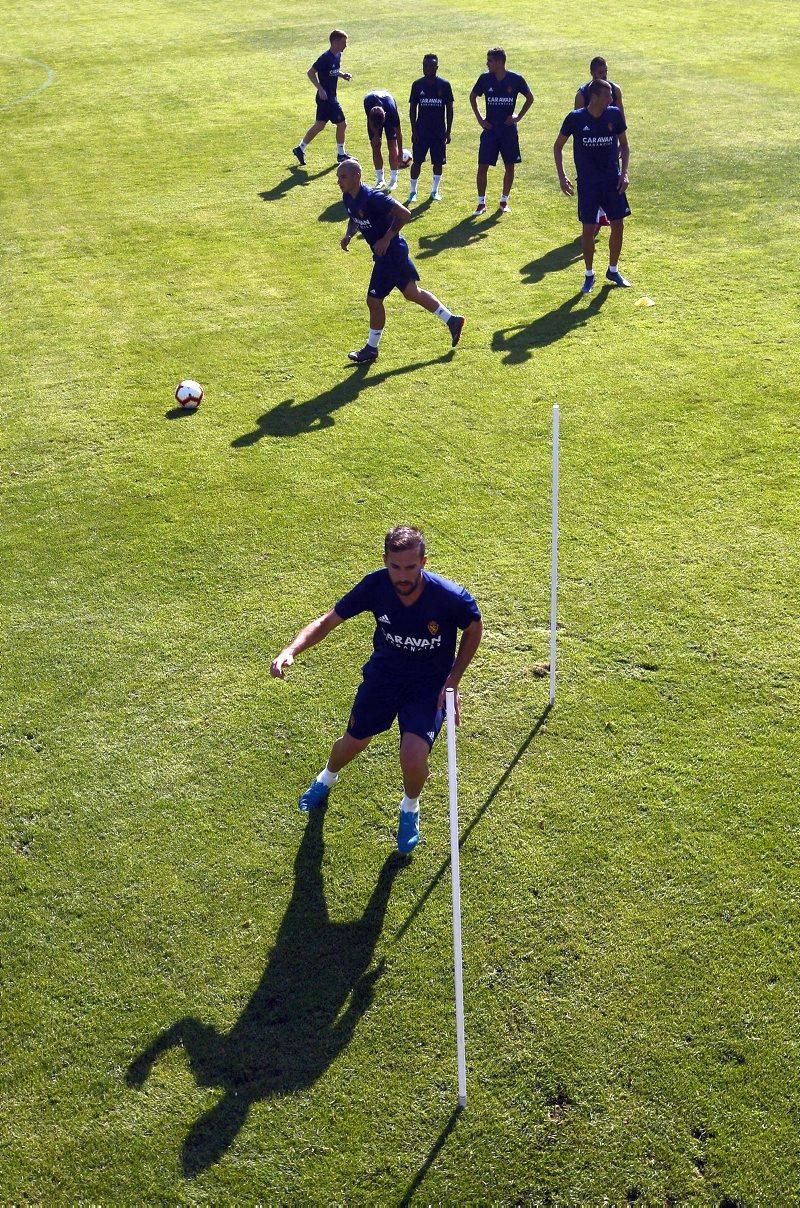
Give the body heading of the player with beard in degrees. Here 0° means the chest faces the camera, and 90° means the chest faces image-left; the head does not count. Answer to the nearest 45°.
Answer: approximately 0°

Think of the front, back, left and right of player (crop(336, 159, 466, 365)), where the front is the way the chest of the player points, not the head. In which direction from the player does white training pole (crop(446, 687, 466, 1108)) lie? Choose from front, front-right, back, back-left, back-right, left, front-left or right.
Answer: front-left

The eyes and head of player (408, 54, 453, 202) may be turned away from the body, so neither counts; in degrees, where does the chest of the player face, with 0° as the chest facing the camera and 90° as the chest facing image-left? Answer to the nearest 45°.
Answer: approximately 0°

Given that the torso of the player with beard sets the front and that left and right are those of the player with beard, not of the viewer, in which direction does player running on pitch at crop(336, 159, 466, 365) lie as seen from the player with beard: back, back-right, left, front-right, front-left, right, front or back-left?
back

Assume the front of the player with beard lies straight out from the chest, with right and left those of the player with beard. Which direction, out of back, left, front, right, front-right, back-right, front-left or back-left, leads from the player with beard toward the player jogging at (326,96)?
back

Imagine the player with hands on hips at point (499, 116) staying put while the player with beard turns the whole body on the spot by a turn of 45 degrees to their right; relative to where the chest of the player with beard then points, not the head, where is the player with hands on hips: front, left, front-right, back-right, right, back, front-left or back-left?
back-right

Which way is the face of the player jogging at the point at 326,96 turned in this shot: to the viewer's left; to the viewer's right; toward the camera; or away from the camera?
to the viewer's right

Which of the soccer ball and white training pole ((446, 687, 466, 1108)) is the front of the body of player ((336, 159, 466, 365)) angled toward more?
the soccer ball

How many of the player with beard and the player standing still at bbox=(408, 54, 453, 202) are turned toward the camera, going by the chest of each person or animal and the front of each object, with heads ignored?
2
